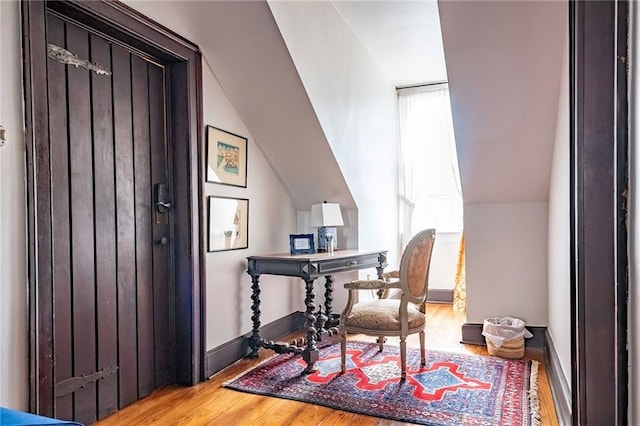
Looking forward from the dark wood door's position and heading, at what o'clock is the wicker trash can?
The wicker trash can is roughly at 11 o'clock from the dark wood door.

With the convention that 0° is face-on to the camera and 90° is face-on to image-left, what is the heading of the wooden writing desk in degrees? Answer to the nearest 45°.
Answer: approximately 315°

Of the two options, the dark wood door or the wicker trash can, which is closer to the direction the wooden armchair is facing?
the dark wood door

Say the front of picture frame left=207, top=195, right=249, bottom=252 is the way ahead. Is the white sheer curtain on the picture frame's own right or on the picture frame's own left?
on the picture frame's own left

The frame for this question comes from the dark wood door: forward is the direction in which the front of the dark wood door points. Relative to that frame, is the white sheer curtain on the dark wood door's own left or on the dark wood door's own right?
on the dark wood door's own left

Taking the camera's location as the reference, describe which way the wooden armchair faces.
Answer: facing away from the viewer and to the left of the viewer

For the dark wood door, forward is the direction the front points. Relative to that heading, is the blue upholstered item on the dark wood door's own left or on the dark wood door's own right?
on the dark wood door's own right

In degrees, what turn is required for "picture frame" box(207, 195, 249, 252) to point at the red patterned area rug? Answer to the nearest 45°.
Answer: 0° — it already faces it

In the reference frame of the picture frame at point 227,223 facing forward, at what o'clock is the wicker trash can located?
The wicker trash can is roughly at 11 o'clock from the picture frame.

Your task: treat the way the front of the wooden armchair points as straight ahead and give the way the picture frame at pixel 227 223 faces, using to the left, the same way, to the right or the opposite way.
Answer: the opposite way
